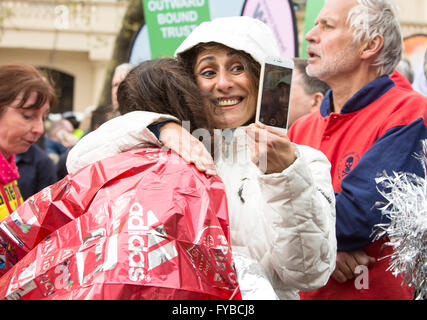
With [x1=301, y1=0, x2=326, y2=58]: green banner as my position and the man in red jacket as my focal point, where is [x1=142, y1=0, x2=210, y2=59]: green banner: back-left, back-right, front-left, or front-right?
back-right

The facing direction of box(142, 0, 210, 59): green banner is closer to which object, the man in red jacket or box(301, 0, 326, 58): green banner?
the man in red jacket

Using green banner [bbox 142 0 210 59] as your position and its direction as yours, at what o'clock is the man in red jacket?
The man in red jacket is roughly at 11 o'clock from the green banner.

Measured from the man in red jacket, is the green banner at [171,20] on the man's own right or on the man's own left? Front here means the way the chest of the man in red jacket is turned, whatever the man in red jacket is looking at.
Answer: on the man's own right

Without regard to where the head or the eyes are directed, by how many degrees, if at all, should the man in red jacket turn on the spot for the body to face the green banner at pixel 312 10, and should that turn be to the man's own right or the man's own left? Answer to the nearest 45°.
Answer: approximately 135° to the man's own right

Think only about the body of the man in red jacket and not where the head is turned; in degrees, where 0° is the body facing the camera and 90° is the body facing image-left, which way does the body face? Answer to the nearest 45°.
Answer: approximately 45°

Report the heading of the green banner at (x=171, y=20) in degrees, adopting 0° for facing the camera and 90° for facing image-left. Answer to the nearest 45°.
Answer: approximately 0°

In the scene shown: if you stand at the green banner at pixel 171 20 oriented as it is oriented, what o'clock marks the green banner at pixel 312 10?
the green banner at pixel 312 10 is roughly at 10 o'clock from the green banner at pixel 171 20.
